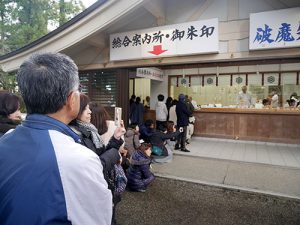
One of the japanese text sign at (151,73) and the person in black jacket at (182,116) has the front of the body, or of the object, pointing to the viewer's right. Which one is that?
the person in black jacket

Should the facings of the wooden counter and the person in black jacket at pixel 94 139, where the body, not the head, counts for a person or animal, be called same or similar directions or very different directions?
very different directions

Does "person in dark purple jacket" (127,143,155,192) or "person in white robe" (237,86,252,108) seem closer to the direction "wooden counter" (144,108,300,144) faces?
the person in dark purple jacket

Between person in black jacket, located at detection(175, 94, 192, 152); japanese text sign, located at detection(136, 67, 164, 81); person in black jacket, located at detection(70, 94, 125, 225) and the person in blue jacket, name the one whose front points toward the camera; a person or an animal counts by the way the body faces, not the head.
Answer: the japanese text sign

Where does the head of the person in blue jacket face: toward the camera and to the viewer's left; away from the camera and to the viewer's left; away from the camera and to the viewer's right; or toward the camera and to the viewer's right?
away from the camera and to the viewer's right

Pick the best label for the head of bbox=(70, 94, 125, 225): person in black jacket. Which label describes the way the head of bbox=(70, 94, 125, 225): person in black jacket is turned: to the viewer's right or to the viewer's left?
to the viewer's right
